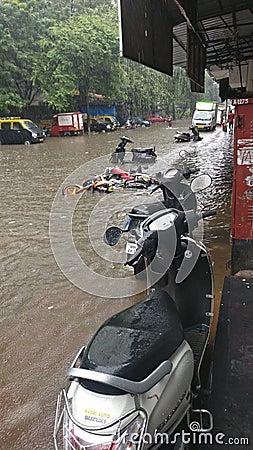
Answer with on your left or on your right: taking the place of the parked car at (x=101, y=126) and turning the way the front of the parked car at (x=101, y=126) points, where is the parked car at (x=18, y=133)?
on your right

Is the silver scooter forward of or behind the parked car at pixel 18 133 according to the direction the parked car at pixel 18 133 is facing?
forward

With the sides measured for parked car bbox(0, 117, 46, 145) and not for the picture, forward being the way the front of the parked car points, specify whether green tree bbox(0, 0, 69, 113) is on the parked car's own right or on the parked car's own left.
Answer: on the parked car's own left

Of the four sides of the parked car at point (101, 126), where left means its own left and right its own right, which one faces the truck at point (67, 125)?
right

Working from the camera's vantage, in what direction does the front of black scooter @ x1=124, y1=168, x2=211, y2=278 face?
facing away from the viewer and to the right of the viewer

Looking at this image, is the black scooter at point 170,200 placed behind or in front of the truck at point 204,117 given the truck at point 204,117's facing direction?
in front

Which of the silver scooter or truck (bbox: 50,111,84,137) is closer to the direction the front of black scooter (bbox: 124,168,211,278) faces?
the truck

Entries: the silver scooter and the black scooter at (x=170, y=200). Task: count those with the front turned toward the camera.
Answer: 0

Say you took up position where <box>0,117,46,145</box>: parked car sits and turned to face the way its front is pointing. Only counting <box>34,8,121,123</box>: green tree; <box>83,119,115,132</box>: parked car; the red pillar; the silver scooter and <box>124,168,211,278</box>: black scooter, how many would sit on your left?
2

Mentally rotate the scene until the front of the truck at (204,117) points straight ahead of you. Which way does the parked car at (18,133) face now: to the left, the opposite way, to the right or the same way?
to the left
